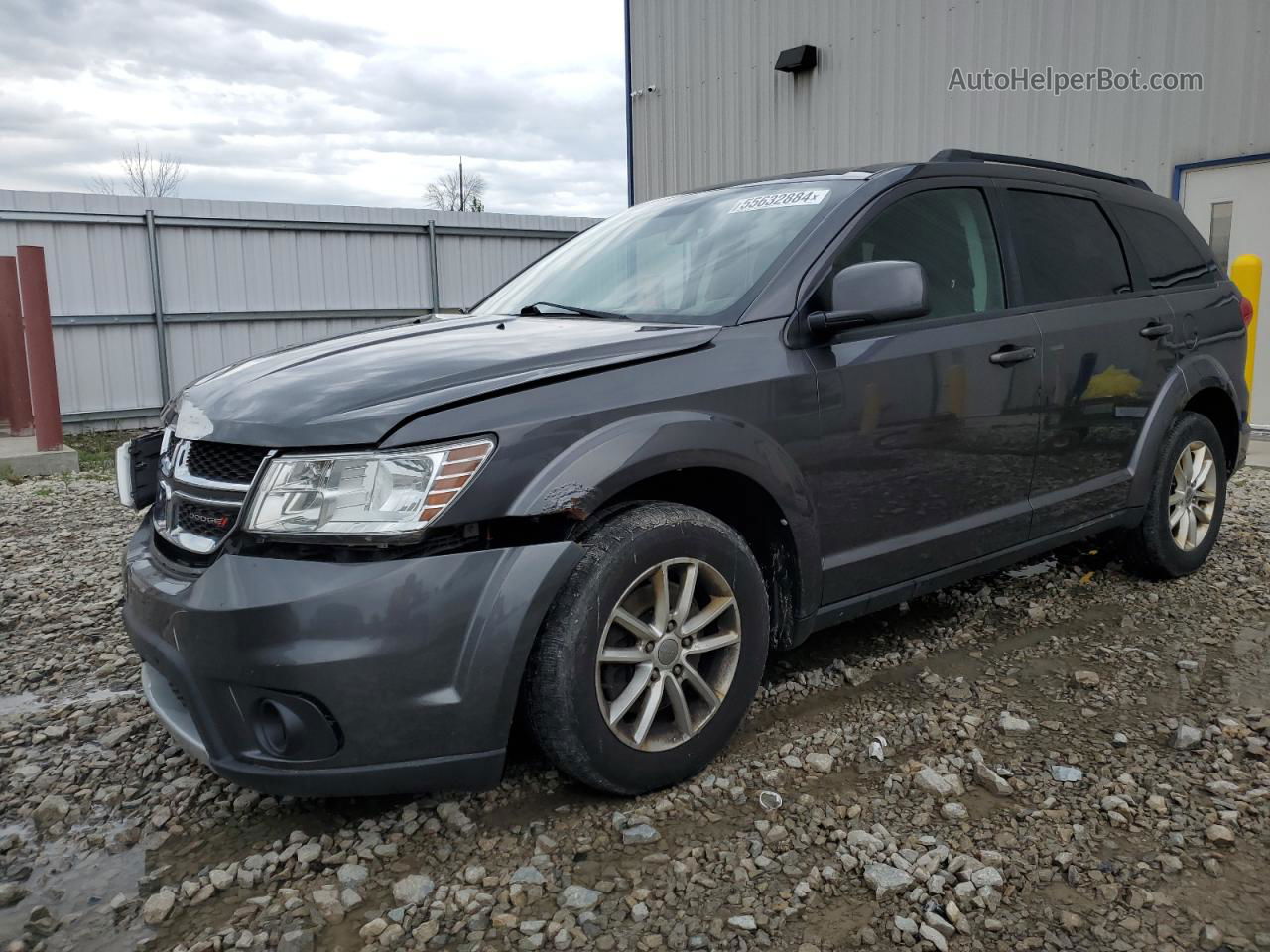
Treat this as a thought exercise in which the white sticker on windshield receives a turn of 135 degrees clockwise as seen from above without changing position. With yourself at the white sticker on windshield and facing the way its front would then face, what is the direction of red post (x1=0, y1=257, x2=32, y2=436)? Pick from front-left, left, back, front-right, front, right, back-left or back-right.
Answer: front-left

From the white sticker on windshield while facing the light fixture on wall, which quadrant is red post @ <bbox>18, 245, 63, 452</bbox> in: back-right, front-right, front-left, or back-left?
front-left

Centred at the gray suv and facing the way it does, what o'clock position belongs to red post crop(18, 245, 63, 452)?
The red post is roughly at 3 o'clock from the gray suv.

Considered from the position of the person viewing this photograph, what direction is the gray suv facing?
facing the viewer and to the left of the viewer

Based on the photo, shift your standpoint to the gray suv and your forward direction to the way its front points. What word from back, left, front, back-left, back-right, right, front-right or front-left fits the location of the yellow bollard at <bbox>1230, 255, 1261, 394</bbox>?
back

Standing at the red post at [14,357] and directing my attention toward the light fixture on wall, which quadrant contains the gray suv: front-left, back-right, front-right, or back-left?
front-right

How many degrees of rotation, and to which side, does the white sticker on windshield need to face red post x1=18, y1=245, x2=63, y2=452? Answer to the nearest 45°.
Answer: approximately 90° to its right

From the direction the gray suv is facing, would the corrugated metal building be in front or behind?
behind
